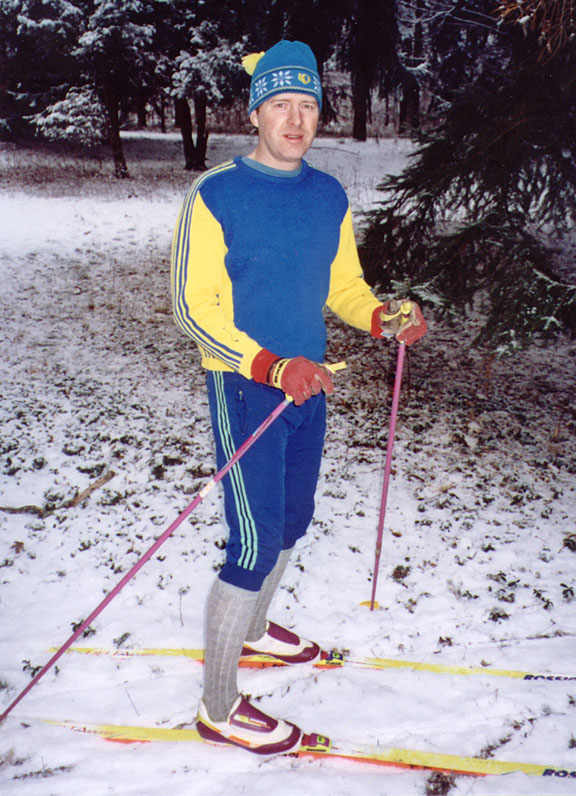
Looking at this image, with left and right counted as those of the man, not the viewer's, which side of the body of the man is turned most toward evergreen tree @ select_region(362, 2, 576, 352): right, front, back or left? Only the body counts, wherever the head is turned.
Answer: left

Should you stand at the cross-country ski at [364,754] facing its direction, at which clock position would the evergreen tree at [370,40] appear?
The evergreen tree is roughly at 9 o'clock from the cross-country ski.

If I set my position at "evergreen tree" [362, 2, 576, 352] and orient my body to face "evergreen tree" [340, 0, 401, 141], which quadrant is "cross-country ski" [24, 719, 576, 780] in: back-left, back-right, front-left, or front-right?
back-left

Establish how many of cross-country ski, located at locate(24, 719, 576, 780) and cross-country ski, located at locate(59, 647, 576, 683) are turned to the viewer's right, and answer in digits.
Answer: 2

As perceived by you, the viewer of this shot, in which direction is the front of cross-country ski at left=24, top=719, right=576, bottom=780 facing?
facing to the right of the viewer

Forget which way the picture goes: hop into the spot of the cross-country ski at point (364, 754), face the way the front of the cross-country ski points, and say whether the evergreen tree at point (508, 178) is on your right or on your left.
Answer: on your left

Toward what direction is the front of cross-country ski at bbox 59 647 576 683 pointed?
to the viewer's right

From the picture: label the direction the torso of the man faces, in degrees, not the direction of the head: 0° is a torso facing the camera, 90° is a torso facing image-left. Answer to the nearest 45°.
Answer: approximately 315°

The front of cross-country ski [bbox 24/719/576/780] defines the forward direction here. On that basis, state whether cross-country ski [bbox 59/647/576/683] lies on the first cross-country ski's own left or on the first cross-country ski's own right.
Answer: on the first cross-country ski's own left

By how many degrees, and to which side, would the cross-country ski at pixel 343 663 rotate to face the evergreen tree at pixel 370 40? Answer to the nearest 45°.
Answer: approximately 90° to its left

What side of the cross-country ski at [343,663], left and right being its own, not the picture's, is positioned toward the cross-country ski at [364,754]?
right
